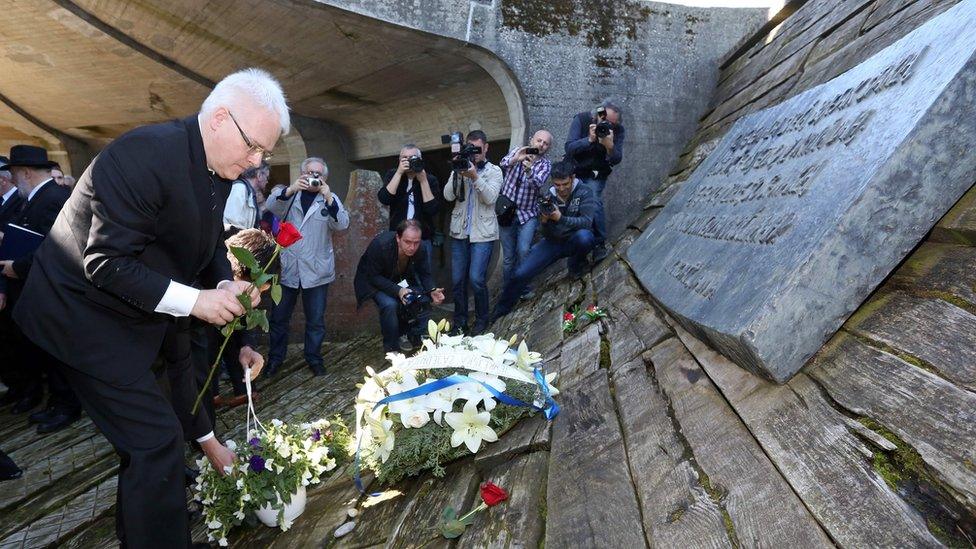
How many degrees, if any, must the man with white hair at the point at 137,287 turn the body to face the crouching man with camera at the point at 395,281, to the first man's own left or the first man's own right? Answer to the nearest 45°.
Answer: approximately 45° to the first man's own left

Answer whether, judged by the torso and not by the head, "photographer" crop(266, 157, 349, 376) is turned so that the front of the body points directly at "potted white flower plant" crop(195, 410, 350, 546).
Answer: yes

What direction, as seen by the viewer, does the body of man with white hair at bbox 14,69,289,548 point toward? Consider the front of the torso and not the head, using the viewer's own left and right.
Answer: facing to the right of the viewer

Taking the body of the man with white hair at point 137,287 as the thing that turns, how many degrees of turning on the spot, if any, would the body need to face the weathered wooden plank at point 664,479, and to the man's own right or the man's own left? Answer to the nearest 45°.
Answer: approximately 45° to the man's own right

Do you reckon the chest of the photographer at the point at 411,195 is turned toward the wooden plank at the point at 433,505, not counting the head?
yes

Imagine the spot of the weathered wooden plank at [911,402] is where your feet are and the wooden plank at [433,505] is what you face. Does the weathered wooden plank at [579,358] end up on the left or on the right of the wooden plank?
right

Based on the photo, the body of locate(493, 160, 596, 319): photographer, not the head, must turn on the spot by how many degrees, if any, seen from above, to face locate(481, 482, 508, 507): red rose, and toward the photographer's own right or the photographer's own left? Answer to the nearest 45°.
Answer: approximately 45° to the photographer's own left

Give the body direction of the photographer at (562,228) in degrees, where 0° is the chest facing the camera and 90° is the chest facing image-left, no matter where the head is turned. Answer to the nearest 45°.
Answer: approximately 45°

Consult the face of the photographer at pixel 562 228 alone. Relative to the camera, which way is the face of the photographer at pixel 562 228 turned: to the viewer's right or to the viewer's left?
to the viewer's left

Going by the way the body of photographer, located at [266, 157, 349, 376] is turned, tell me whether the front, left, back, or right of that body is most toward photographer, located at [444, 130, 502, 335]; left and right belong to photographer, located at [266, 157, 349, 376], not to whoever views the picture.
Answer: left

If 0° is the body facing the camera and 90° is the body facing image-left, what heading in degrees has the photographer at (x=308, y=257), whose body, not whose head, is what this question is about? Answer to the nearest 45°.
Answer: approximately 0°

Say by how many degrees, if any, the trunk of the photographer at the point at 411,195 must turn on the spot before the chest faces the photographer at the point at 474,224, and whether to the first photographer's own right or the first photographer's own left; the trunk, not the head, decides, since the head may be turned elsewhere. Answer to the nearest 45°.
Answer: approximately 90° to the first photographer's own left

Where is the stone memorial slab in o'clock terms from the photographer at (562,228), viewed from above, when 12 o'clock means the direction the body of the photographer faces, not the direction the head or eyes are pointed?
The stone memorial slab is roughly at 10 o'clock from the photographer.
